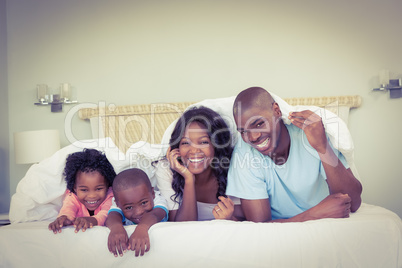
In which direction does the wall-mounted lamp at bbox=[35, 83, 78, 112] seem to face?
toward the camera

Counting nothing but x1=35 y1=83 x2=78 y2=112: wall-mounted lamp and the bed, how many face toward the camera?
2

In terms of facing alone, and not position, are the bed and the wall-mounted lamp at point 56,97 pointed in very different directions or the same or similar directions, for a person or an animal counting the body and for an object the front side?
same or similar directions

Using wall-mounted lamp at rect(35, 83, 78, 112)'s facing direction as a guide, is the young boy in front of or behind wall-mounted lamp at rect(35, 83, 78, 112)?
in front

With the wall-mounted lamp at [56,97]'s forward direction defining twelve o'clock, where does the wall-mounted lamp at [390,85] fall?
the wall-mounted lamp at [390,85] is roughly at 10 o'clock from the wall-mounted lamp at [56,97].

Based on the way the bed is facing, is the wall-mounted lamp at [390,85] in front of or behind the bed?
behind

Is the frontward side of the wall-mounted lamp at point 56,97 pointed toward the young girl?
yes

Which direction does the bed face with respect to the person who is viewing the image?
facing the viewer
